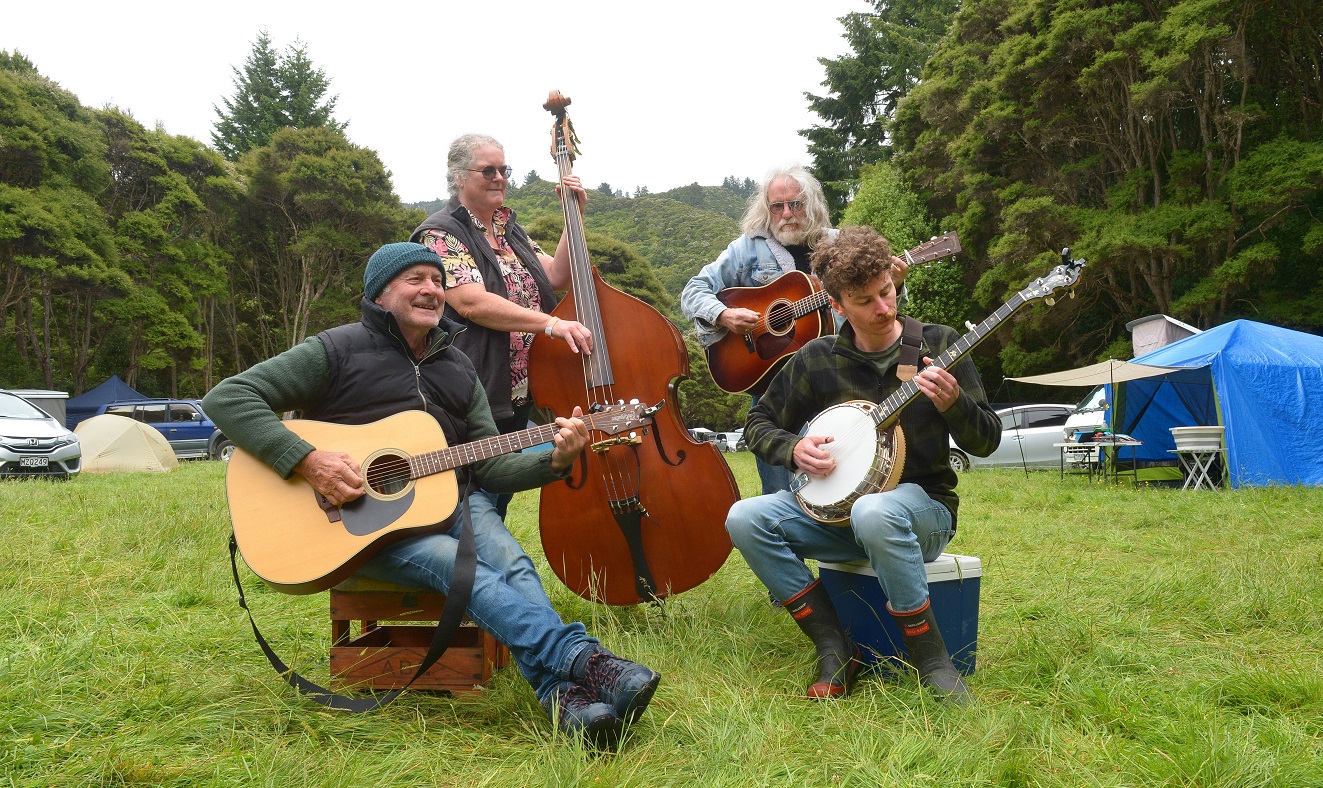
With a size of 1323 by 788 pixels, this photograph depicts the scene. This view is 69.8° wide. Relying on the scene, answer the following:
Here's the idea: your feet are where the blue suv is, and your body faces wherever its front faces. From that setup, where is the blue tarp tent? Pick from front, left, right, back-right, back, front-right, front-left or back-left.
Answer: front-right

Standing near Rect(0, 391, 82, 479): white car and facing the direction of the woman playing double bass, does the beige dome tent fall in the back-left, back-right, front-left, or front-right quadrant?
back-left

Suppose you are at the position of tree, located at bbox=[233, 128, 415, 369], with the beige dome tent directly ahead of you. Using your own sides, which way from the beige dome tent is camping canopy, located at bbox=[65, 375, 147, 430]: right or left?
right

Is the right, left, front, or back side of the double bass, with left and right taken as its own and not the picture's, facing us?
front

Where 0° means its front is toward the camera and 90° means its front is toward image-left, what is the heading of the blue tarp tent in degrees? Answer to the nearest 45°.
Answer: approximately 45°

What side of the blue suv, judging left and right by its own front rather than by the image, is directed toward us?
right

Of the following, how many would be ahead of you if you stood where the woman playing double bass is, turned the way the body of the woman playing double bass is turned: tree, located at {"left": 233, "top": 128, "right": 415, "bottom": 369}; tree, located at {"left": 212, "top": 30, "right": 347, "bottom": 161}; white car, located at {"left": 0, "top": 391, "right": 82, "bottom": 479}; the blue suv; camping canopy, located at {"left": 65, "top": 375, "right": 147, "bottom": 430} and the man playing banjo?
1

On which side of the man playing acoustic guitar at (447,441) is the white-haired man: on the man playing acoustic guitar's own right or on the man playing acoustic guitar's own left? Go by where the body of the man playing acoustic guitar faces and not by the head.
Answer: on the man playing acoustic guitar's own left

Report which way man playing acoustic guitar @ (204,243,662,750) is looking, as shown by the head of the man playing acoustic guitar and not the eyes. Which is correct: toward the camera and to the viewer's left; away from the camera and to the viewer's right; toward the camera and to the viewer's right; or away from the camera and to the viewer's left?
toward the camera and to the viewer's right

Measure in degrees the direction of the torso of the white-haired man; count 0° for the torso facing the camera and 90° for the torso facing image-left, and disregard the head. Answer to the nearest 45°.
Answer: approximately 0°

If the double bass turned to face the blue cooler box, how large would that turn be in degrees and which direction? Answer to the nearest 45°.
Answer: approximately 45° to its left

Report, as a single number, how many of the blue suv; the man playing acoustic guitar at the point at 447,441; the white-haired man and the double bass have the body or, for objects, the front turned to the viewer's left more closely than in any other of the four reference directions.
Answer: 0

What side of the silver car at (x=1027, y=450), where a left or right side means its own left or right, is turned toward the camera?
left
